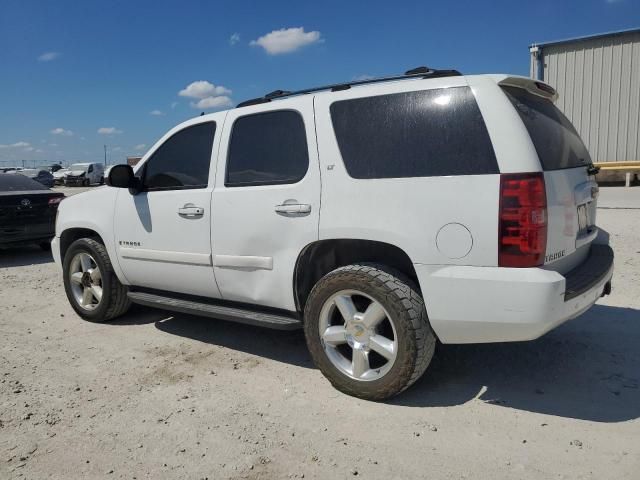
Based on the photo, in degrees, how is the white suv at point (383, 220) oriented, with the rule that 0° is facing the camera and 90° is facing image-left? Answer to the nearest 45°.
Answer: approximately 135°
